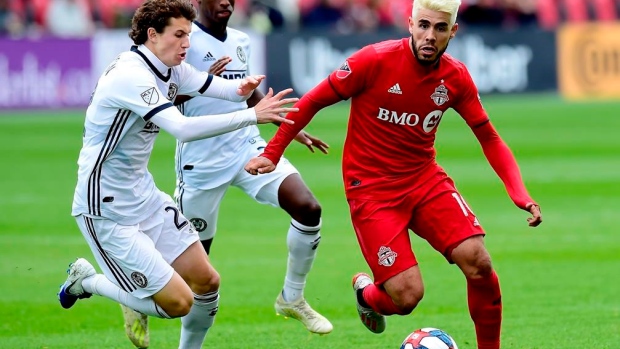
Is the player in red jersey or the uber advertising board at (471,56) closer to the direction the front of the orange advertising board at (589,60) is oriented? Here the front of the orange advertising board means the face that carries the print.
the player in red jersey

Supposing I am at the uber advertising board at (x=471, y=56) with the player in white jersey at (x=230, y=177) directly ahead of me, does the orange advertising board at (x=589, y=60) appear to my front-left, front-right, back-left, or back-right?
back-left

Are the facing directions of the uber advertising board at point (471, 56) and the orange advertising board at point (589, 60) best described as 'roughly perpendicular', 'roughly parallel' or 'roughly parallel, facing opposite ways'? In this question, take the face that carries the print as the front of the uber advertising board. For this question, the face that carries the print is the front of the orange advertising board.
roughly parallel

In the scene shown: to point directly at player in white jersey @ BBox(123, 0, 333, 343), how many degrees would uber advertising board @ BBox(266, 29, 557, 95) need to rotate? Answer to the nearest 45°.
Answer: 0° — it already faces them

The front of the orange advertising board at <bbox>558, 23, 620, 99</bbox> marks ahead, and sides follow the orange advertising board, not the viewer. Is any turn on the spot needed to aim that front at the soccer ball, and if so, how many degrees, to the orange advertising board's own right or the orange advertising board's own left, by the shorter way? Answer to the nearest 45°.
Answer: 0° — it already faces it

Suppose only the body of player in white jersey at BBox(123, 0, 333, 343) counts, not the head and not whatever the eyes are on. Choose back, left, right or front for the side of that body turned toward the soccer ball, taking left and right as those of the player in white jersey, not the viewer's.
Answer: front

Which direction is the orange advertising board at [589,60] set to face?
toward the camera

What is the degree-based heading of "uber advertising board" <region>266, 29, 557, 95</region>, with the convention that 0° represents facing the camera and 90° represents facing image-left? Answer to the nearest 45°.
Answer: approximately 0°

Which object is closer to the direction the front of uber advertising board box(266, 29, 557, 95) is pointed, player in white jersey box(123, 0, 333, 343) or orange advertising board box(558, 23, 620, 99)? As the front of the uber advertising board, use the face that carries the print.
the player in white jersey

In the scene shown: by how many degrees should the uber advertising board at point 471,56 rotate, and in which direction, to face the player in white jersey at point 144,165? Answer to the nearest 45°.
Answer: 0° — it already faces them

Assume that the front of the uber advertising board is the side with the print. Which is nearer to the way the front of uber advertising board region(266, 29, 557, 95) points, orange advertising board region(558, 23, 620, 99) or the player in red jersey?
the player in red jersey

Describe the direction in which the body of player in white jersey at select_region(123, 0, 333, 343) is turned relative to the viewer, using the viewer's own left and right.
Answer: facing the viewer and to the right of the viewer

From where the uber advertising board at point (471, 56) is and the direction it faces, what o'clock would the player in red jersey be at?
The player in red jersey is roughly at 12 o'clock from the uber advertising board.

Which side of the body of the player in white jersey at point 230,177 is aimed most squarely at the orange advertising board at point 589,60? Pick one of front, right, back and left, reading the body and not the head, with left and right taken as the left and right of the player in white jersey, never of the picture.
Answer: left

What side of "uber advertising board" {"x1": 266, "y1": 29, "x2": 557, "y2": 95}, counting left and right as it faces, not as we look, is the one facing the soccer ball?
front

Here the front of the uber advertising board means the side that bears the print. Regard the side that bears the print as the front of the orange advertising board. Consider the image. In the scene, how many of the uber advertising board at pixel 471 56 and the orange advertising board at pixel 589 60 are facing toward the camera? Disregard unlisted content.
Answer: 2

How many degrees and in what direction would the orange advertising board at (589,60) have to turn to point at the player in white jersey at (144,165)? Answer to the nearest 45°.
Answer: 0° — it already faces them
